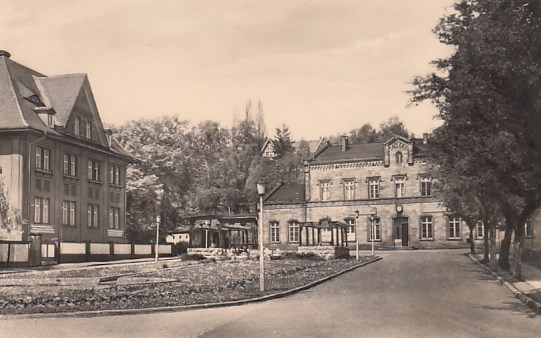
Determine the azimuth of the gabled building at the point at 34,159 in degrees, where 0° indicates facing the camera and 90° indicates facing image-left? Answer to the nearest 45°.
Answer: approximately 315°

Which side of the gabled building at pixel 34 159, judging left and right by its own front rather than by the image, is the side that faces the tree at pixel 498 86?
front
